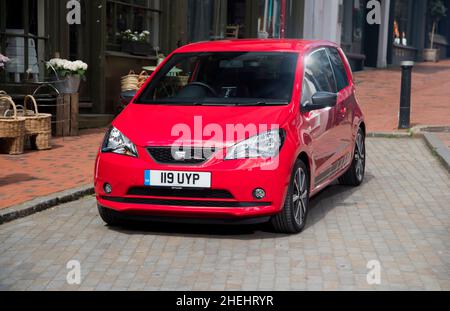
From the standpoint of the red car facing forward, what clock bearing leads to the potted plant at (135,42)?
The potted plant is roughly at 4 o'clock from the red car.

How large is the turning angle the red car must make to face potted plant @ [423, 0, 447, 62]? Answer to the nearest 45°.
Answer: approximately 135° to its right

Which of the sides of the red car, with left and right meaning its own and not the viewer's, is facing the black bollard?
back

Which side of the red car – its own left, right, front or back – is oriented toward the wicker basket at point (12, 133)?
right

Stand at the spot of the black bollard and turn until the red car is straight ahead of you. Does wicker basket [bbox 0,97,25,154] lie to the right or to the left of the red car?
right

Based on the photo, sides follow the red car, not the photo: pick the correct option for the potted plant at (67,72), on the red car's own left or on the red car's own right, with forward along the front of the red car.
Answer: on the red car's own right

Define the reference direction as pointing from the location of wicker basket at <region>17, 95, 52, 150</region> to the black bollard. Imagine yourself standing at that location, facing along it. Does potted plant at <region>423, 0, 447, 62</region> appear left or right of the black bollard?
left

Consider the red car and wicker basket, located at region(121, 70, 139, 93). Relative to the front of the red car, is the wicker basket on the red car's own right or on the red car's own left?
on the red car's own right

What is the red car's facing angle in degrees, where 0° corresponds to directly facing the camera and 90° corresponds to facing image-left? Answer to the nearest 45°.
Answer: approximately 45°
